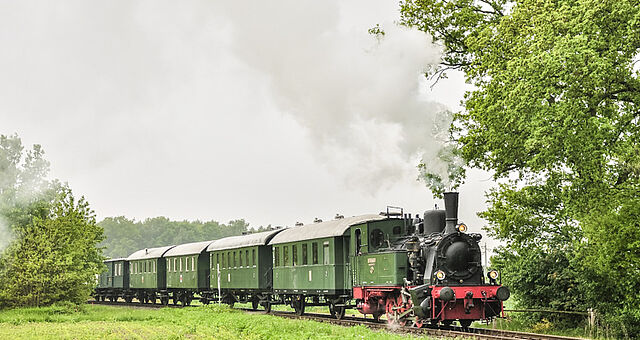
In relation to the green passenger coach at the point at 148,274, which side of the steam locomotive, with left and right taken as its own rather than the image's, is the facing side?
back

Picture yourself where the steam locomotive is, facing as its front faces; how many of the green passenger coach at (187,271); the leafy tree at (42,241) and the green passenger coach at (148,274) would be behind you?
3

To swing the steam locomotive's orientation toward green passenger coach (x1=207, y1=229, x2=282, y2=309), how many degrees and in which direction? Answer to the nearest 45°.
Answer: approximately 180°

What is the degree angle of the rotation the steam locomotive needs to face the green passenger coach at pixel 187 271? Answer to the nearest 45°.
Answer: approximately 180°

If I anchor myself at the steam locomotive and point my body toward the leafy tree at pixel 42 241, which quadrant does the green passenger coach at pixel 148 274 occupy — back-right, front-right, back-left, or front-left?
front-right

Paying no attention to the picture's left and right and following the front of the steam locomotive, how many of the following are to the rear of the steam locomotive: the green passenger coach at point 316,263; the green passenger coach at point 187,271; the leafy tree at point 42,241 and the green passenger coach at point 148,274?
4

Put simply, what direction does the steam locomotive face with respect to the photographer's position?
facing the viewer and to the right of the viewer

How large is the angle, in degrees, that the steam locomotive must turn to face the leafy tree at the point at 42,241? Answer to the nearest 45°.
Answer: approximately 180°
